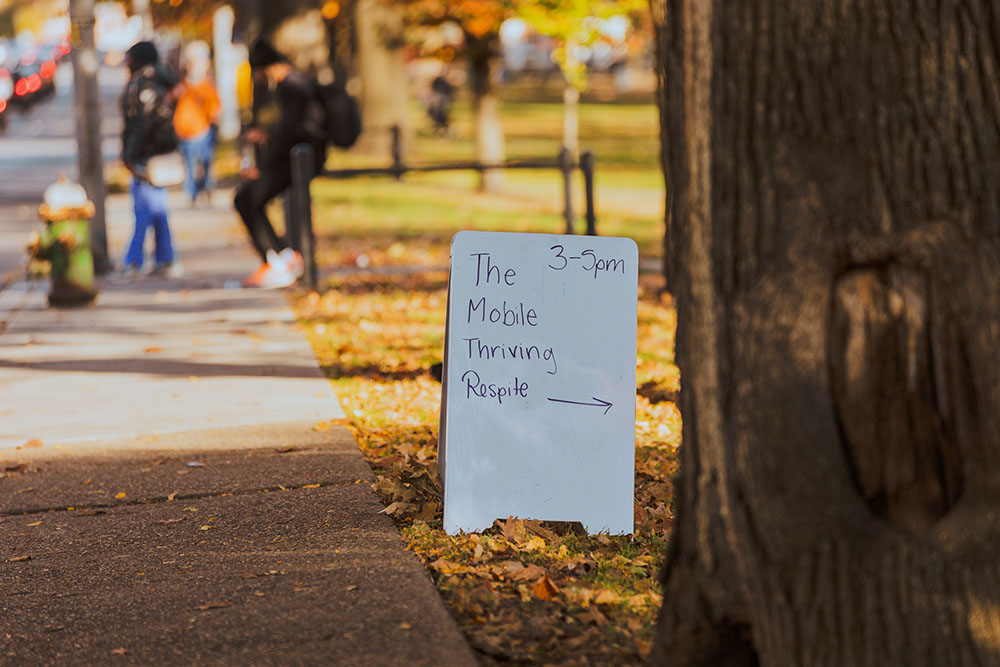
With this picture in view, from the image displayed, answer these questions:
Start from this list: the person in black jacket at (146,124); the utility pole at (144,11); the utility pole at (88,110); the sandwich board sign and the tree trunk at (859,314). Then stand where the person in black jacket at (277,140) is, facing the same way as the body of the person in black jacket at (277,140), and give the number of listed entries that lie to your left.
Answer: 2

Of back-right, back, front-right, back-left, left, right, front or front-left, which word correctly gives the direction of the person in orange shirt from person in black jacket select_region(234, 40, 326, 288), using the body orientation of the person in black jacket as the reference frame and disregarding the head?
right

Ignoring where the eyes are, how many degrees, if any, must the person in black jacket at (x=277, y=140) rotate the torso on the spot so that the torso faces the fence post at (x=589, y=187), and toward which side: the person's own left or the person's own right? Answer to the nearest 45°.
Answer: approximately 180°

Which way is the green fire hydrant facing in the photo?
to the viewer's left

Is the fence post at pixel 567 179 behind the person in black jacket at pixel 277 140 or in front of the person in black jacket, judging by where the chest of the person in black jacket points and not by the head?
behind

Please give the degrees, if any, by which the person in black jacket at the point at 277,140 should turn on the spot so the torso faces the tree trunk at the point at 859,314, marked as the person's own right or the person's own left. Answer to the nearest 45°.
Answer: approximately 90° to the person's own left

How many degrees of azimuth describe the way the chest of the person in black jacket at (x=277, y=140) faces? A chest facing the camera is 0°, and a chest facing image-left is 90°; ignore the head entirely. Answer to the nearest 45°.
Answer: approximately 90°

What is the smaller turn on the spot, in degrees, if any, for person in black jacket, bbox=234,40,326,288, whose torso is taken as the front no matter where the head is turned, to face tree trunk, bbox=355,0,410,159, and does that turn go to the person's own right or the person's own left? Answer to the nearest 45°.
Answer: approximately 90° to the person's own right

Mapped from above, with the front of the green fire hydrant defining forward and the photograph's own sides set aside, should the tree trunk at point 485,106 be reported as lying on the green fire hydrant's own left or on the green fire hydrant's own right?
on the green fire hydrant's own right
